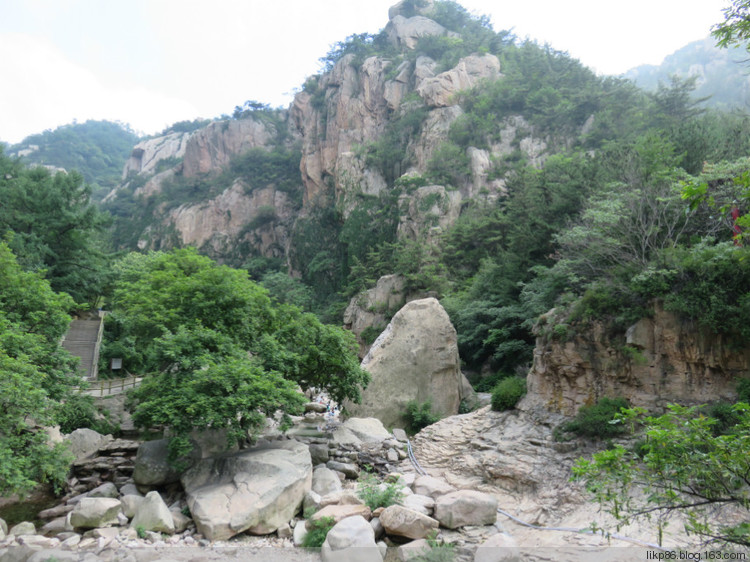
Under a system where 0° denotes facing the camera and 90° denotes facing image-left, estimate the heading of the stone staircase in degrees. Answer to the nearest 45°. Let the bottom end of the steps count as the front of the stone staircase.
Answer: approximately 0°

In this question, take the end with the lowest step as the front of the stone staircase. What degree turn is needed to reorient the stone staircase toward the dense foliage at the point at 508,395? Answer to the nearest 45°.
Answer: approximately 45° to its left

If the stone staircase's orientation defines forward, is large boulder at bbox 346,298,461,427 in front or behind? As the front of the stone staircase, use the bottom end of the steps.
in front

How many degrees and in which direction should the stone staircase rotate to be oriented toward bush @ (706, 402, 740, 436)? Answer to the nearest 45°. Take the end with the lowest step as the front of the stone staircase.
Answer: approximately 45° to its left

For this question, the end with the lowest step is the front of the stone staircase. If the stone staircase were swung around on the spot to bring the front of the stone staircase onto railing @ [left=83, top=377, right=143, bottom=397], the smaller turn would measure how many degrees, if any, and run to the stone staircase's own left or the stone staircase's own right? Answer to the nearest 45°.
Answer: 0° — it already faces it

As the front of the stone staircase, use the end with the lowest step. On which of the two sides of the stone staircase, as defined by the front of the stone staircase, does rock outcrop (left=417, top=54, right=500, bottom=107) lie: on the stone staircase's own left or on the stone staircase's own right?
on the stone staircase's own left

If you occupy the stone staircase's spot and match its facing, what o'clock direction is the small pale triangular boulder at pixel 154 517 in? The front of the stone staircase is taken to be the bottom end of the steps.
The small pale triangular boulder is roughly at 12 o'clock from the stone staircase.
